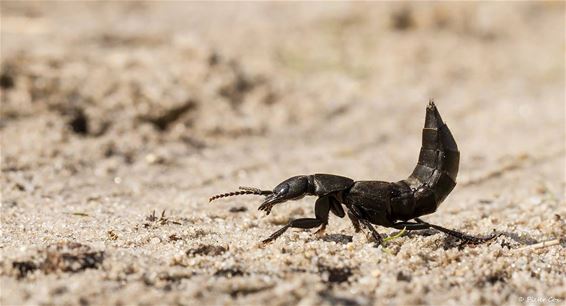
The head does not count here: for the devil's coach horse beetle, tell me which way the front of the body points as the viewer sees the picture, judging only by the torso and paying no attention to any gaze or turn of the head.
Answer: to the viewer's left

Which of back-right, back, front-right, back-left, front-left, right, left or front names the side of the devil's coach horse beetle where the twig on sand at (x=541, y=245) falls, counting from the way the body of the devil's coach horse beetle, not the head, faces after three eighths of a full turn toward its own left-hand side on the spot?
front-left
